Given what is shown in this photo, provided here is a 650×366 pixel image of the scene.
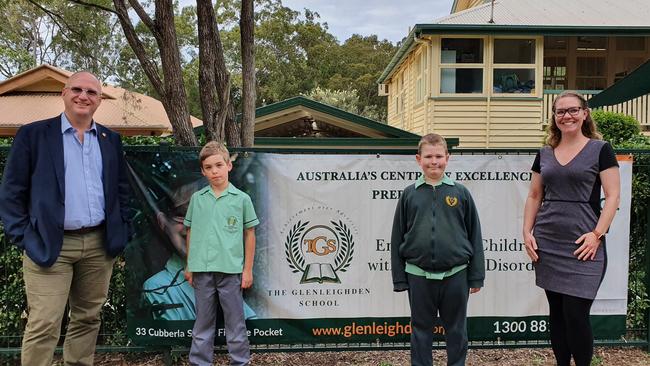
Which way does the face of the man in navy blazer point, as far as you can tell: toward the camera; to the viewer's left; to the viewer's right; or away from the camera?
toward the camera

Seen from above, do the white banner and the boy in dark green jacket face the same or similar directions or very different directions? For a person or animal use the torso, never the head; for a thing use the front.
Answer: same or similar directions

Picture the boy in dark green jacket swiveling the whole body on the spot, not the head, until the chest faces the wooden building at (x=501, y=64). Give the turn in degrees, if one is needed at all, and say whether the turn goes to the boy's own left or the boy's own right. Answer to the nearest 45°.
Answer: approximately 180°

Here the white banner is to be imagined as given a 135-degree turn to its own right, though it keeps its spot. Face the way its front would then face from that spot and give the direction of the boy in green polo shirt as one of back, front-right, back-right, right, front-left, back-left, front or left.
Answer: left

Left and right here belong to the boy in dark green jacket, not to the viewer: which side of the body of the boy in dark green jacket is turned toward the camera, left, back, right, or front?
front

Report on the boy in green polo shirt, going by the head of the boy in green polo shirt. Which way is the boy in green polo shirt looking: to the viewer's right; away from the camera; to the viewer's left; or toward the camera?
toward the camera

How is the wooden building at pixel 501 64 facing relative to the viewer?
toward the camera

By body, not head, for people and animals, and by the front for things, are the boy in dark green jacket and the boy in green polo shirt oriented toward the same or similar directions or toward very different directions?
same or similar directions

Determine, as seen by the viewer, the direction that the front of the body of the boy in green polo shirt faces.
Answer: toward the camera

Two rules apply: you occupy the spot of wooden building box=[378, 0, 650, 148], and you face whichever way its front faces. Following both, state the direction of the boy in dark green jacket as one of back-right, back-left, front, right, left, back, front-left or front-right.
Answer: front

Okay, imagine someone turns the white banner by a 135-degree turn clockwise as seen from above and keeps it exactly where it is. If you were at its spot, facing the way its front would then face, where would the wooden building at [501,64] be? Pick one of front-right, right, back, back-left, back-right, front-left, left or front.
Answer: front-right

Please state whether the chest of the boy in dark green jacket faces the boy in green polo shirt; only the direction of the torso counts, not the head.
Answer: no

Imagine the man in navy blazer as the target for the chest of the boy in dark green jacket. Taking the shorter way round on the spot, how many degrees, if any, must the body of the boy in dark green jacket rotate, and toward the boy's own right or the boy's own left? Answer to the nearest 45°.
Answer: approximately 90° to the boy's own right
